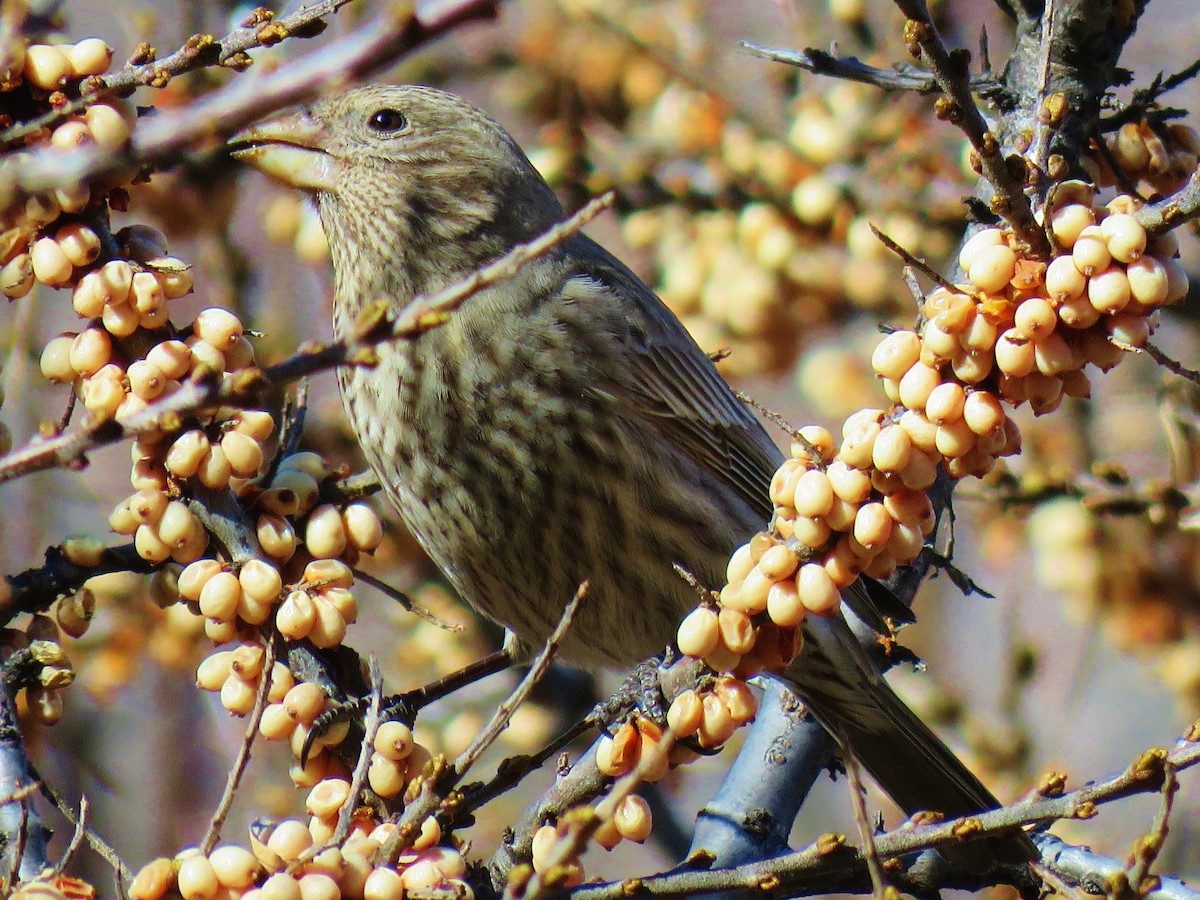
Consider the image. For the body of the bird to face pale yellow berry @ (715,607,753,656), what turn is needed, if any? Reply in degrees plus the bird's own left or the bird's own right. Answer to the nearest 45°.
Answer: approximately 90° to the bird's own left

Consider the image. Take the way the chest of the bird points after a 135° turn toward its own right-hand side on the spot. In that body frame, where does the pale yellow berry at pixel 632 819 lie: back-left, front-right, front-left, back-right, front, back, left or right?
back-right

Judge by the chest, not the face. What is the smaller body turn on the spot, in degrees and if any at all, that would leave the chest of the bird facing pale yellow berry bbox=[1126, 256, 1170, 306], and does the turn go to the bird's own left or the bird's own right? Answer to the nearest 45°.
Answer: approximately 135° to the bird's own left

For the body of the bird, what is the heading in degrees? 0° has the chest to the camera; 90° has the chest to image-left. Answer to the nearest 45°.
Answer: approximately 90°

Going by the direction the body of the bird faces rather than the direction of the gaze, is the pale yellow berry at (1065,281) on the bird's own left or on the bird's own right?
on the bird's own left
